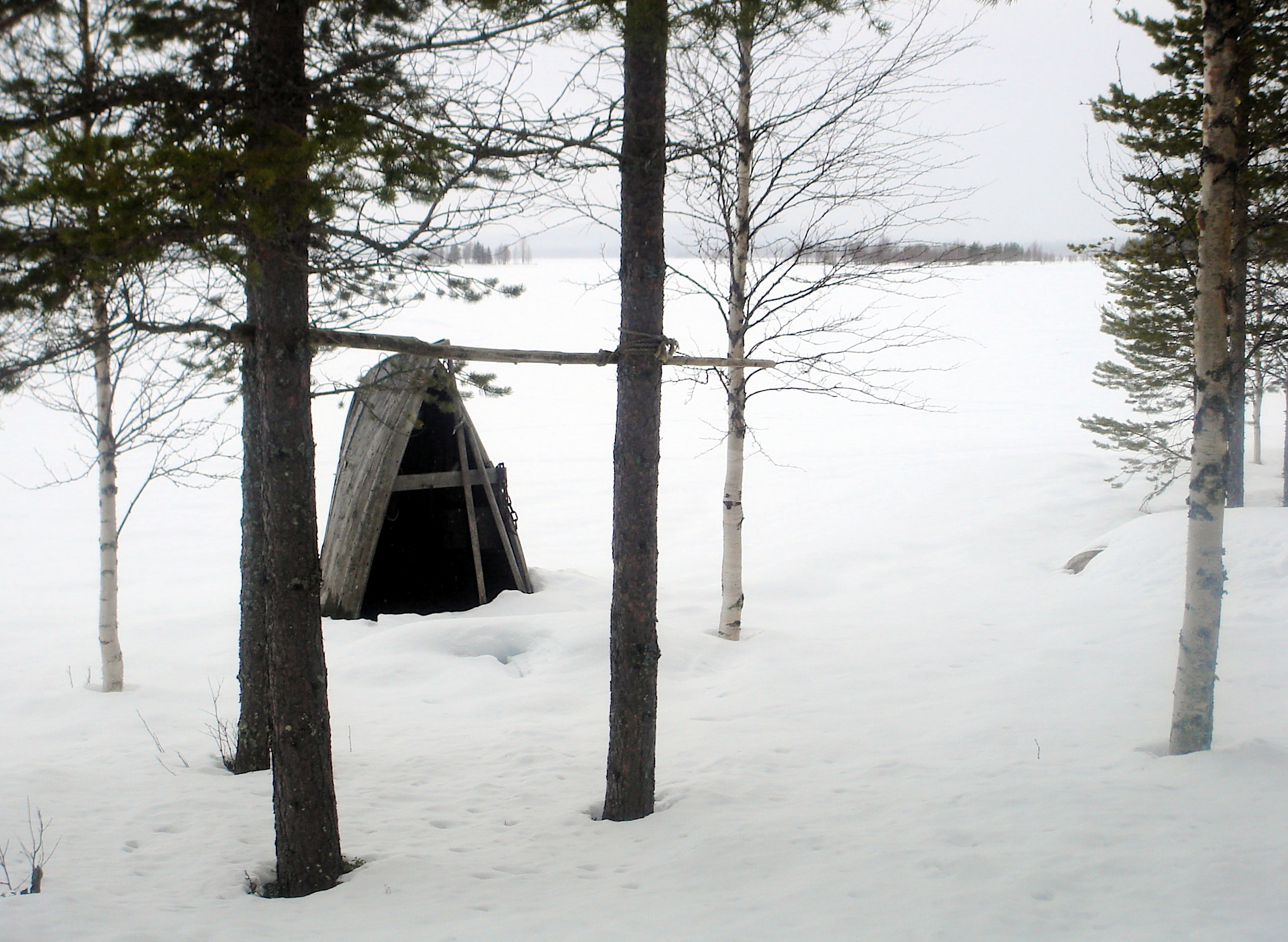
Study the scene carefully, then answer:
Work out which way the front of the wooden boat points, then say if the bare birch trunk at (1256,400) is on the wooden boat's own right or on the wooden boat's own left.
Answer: on the wooden boat's own left

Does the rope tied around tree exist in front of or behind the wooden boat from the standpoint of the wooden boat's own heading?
in front

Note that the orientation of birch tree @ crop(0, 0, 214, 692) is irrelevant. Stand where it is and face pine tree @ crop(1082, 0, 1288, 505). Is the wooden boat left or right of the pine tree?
left

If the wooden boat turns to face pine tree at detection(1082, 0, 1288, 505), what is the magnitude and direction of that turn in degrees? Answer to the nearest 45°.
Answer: approximately 45° to its left

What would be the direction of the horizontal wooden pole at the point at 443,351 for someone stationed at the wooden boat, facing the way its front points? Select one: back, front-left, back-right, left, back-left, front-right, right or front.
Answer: front-right

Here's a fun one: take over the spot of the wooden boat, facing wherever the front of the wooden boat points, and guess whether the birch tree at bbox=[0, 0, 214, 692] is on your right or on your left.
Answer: on your right
